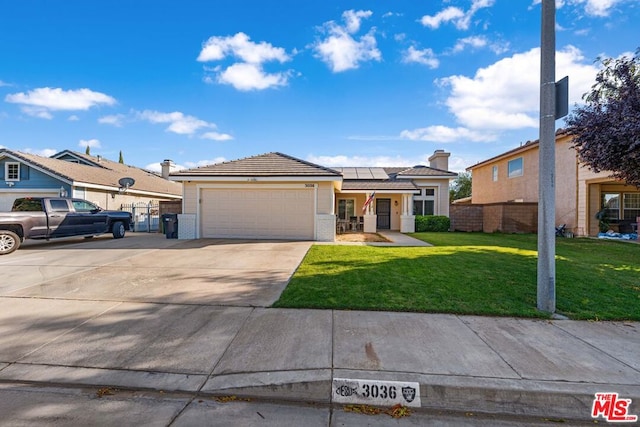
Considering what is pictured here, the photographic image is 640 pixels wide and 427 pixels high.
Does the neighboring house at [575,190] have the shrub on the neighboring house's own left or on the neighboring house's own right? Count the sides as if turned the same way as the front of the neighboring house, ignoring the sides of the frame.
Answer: on the neighboring house's own right

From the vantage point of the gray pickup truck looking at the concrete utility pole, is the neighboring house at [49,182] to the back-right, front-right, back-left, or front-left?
back-left

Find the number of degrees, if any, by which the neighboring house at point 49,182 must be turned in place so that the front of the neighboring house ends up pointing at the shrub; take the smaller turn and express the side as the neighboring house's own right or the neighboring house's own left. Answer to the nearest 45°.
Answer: approximately 90° to the neighboring house's own left

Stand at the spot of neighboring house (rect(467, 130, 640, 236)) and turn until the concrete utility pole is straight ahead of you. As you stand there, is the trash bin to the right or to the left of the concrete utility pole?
right

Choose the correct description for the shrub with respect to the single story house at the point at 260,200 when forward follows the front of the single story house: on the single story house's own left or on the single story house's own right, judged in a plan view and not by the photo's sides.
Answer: on the single story house's own left

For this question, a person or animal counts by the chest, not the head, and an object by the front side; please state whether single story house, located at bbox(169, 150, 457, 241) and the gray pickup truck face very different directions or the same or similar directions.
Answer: very different directions

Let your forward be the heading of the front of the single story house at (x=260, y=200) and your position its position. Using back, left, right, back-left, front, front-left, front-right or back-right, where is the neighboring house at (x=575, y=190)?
left

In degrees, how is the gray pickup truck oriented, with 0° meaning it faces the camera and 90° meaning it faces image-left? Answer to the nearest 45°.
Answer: approximately 225°

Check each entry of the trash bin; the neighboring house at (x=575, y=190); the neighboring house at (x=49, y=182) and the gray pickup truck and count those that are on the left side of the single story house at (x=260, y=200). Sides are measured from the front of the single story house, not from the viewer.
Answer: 1

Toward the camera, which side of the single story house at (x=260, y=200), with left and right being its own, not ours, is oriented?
front

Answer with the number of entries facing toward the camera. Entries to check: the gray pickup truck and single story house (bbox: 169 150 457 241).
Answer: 1

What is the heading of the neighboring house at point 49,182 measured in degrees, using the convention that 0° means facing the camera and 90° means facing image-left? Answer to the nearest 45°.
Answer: approximately 45°

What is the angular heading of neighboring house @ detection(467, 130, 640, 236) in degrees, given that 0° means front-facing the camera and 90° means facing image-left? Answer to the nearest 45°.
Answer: approximately 315°
